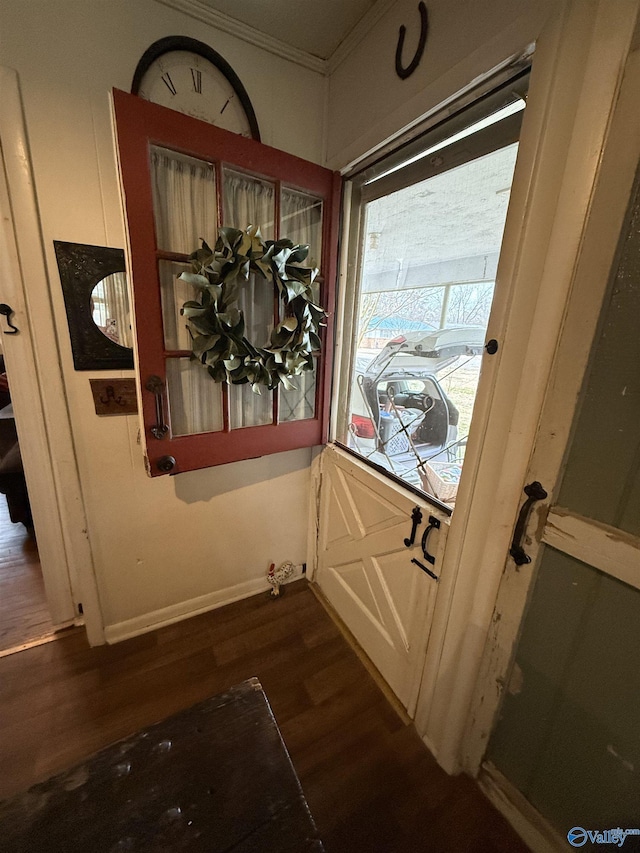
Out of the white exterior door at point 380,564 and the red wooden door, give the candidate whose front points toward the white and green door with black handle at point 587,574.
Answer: the red wooden door

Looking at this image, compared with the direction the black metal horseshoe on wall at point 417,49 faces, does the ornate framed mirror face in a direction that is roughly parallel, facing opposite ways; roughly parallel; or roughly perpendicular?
roughly perpendicular

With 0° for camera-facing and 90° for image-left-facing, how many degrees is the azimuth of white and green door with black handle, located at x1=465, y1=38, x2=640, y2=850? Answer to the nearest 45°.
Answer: approximately 45°

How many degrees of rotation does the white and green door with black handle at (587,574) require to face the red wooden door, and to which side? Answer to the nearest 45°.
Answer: approximately 45° to its right

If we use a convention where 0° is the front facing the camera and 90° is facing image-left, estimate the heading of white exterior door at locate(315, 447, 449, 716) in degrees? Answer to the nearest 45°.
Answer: approximately 45°

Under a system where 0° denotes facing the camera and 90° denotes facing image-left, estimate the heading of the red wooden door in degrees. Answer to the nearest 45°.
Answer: approximately 315°

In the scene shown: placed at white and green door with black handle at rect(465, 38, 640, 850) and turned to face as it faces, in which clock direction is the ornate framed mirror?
The ornate framed mirror is roughly at 1 o'clock from the white and green door with black handle.
